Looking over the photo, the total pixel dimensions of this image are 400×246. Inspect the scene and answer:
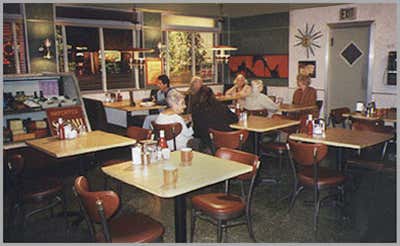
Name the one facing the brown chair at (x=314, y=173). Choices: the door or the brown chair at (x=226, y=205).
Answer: the door

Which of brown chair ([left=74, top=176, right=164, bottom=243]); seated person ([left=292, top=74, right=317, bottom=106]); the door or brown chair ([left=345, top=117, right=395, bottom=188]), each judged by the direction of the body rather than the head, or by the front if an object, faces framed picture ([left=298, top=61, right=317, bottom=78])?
brown chair ([left=74, top=176, right=164, bottom=243])

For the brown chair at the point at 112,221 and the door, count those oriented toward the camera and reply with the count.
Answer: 1

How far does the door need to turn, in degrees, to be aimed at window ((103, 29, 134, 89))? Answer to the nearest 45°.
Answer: approximately 90° to its right

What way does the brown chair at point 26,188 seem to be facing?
to the viewer's right

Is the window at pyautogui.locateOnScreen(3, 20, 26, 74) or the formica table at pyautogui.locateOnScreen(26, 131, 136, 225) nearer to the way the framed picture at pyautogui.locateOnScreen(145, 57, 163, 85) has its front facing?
the formica table

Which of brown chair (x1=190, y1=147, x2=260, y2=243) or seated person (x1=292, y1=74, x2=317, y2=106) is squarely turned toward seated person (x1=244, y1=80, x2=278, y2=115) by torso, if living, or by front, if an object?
seated person (x1=292, y1=74, x2=317, y2=106)

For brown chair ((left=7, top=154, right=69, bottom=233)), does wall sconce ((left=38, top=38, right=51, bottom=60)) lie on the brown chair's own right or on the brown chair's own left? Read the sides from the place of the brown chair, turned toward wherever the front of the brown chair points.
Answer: on the brown chair's own left

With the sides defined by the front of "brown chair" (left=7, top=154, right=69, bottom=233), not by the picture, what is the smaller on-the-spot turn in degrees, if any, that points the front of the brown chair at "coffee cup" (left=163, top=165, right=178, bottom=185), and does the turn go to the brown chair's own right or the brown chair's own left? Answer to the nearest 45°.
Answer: approximately 45° to the brown chair's own right
